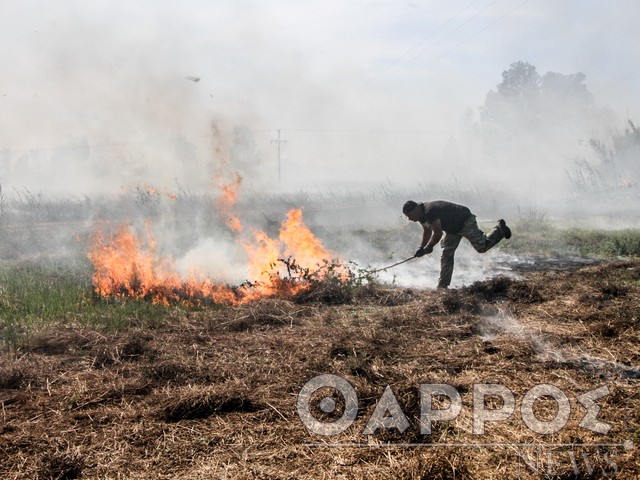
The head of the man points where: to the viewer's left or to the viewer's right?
to the viewer's left

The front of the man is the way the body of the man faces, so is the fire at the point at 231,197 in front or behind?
in front

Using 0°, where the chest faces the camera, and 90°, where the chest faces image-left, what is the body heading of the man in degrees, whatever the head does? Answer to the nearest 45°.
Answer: approximately 90°

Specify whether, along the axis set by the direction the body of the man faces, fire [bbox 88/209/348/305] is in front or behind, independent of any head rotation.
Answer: in front
